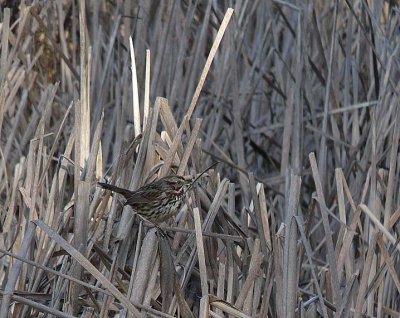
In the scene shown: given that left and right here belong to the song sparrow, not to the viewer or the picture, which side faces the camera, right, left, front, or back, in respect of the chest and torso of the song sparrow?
right
